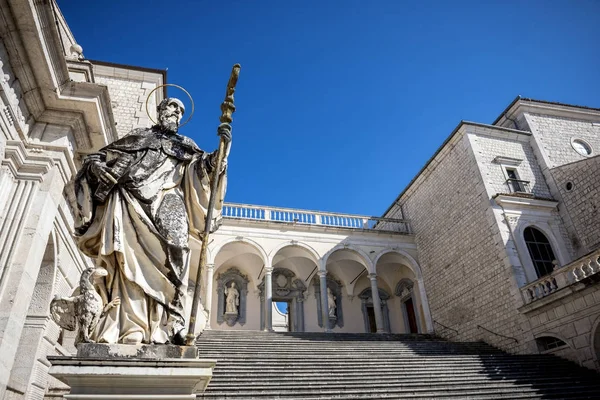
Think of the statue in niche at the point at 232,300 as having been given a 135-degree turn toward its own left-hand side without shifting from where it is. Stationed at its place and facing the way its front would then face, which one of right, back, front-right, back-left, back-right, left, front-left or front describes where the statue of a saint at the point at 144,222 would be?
back-right

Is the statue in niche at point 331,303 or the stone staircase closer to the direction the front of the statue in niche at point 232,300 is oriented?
the stone staircase

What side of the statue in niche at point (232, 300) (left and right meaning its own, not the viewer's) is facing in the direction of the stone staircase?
front

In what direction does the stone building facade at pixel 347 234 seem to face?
toward the camera

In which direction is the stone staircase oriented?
toward the camera

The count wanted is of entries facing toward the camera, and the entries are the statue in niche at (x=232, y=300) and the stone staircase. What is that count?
2

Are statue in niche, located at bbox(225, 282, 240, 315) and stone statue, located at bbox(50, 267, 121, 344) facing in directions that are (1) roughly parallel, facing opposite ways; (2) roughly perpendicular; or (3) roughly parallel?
roughly perpendicular

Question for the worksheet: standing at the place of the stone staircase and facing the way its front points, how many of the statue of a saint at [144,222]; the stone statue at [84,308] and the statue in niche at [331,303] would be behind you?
1
